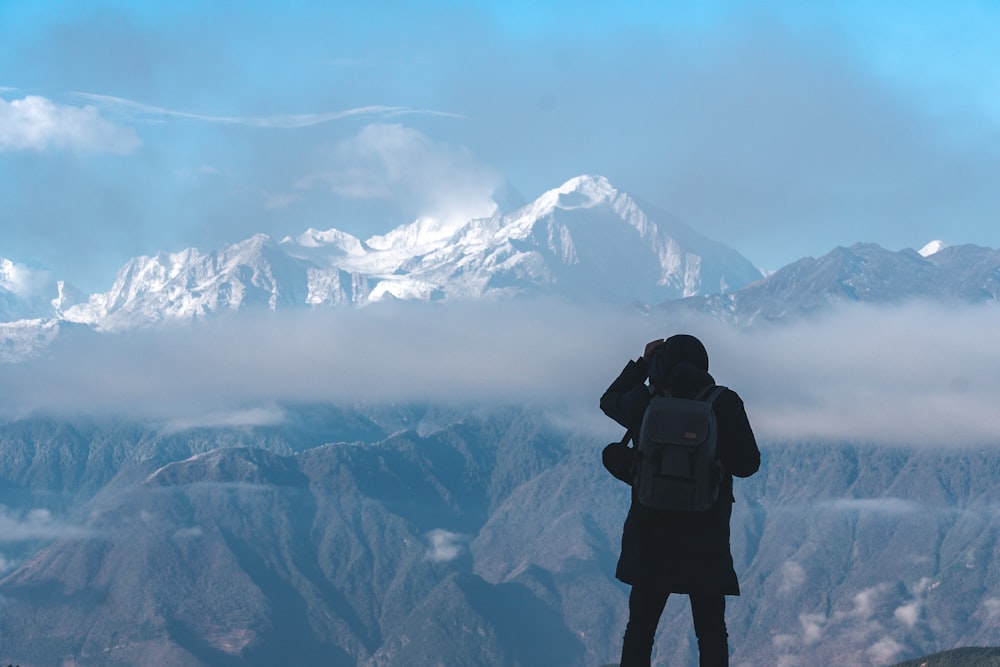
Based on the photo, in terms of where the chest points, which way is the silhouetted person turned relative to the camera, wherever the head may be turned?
away from the camera
